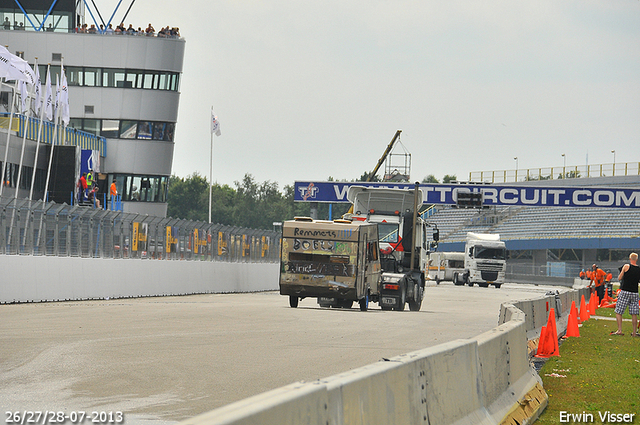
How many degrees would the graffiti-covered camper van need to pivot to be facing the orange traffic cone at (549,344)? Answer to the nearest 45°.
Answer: approximately 135° to its right

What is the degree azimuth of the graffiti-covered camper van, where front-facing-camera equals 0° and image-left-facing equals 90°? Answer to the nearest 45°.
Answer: approximately 180°

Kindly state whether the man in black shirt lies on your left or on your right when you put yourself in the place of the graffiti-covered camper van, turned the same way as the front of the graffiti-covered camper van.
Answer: on your right

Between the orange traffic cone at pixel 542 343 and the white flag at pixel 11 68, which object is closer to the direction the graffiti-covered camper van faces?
the white flag

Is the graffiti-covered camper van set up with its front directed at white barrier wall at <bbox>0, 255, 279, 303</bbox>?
no

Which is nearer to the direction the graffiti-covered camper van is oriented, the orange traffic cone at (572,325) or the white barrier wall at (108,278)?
the white barrier wall

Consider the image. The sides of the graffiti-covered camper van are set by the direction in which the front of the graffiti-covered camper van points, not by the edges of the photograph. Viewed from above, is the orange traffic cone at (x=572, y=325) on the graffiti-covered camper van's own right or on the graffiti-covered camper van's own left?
on the graffiti-covered camper van's own right
